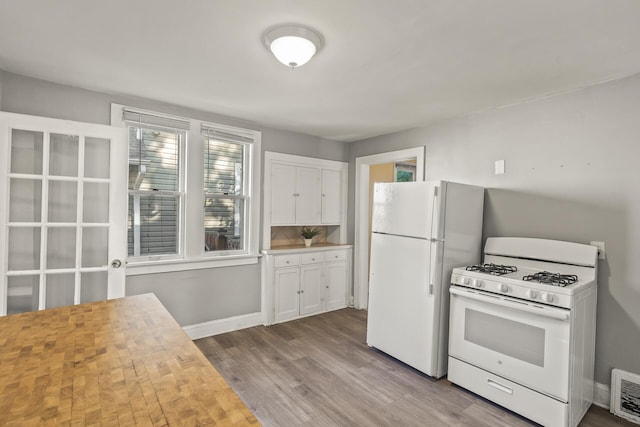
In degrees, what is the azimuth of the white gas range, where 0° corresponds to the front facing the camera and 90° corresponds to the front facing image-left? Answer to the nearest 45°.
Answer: approximately 45°

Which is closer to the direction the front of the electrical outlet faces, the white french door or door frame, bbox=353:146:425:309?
the white french door

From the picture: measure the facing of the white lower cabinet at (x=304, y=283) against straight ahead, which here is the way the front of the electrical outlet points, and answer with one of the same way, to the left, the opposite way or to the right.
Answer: to the left

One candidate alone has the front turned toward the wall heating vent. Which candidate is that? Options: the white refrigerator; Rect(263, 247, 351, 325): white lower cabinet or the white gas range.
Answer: the white lower cabinet

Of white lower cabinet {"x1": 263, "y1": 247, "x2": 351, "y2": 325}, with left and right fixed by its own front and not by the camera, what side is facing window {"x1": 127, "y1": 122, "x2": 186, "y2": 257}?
right

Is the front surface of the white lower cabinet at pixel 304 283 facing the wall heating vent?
yes

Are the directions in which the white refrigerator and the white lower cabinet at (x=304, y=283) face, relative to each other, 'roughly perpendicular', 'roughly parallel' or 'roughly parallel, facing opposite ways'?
roughly perpendicular

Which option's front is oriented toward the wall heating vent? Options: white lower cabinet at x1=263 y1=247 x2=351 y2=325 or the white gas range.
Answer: the white lower cabinet
